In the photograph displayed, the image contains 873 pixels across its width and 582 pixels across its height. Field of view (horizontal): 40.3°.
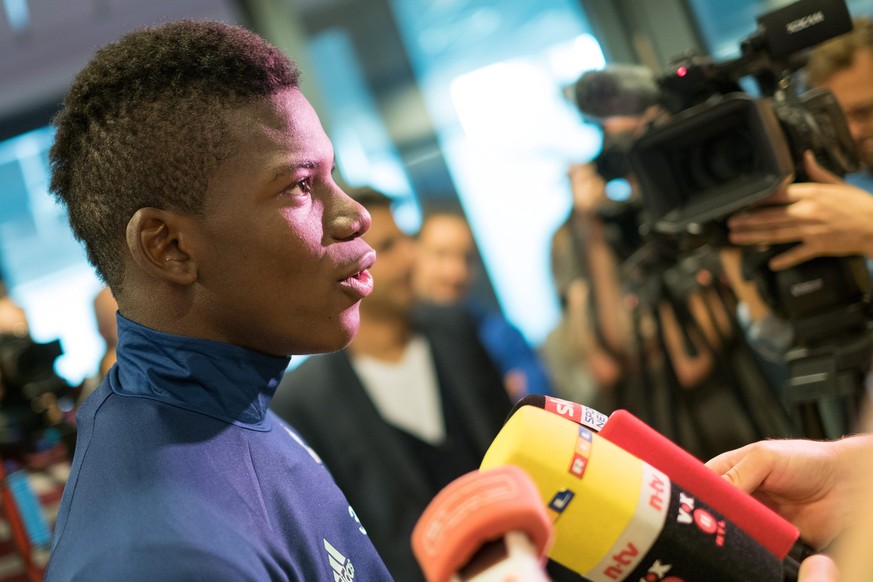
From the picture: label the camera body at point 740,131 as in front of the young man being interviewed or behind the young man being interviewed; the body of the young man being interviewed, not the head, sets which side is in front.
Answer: in front

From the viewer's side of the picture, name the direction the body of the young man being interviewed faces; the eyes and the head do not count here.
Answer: to the viewer's right

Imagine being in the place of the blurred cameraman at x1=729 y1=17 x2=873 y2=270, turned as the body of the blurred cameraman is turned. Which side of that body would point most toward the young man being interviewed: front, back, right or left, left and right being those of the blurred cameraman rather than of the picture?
front

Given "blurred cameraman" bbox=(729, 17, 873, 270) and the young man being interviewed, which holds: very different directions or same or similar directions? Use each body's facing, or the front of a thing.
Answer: very different directions

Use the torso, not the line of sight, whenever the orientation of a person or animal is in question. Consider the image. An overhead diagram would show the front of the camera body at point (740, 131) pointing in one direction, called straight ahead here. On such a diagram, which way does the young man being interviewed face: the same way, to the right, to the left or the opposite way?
the opposite way

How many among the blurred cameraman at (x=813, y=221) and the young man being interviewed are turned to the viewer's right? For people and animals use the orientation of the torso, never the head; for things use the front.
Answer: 1

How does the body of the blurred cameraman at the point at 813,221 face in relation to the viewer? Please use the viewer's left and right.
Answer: facing the viewer and to the left of the viewer

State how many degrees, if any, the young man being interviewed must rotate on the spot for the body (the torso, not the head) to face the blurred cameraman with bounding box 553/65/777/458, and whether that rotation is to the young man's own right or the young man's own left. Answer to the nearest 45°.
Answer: approximately 45° to the young man's own left

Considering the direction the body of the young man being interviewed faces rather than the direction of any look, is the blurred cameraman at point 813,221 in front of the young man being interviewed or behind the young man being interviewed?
in front

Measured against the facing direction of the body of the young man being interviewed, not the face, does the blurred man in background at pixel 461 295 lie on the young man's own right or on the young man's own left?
on the young man's own left
